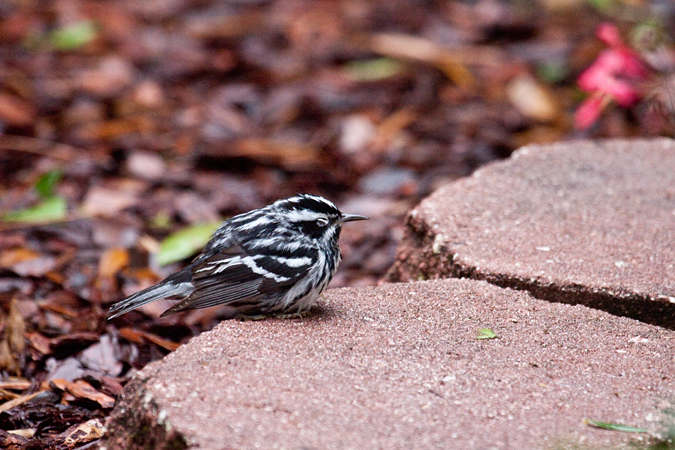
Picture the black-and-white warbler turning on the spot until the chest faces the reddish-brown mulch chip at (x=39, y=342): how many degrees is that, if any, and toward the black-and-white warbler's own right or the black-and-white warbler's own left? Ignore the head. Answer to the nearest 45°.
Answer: approximately 135° to the black-and-white warbler's own left

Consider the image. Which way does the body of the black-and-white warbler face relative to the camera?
to the viewer's right

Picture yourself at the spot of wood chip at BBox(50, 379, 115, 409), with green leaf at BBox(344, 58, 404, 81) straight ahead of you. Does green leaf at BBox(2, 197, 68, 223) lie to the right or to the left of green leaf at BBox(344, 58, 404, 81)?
left

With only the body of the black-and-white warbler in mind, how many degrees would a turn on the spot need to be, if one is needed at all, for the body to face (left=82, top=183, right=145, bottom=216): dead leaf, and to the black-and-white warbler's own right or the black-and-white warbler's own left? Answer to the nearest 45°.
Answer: approximately 90° to the black-and-white warbler's own left

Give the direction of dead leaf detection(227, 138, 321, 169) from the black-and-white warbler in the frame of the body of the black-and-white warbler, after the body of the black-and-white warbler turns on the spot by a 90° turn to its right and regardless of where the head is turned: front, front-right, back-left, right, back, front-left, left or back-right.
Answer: back

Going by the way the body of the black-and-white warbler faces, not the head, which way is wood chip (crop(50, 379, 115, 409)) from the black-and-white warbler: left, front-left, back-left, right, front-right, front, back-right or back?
back

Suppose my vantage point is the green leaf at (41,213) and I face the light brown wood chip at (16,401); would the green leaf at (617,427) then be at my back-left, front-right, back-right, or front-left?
front-left

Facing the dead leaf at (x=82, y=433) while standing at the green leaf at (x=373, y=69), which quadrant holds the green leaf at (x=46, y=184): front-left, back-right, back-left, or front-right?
front-right

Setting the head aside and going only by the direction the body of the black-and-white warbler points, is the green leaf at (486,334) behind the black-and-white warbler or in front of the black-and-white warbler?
in front

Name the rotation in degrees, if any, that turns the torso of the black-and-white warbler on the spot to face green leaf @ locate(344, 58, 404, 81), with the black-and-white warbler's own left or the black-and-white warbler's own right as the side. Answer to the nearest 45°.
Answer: approximately 90° to the black-and-white warbler's own left

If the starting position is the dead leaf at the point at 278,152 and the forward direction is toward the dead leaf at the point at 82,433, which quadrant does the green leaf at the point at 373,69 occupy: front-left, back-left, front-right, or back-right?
back-left

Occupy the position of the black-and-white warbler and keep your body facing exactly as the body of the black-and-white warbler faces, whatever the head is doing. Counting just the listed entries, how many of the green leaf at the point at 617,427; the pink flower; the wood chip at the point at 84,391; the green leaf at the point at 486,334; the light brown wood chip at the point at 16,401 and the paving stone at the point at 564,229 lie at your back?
2
